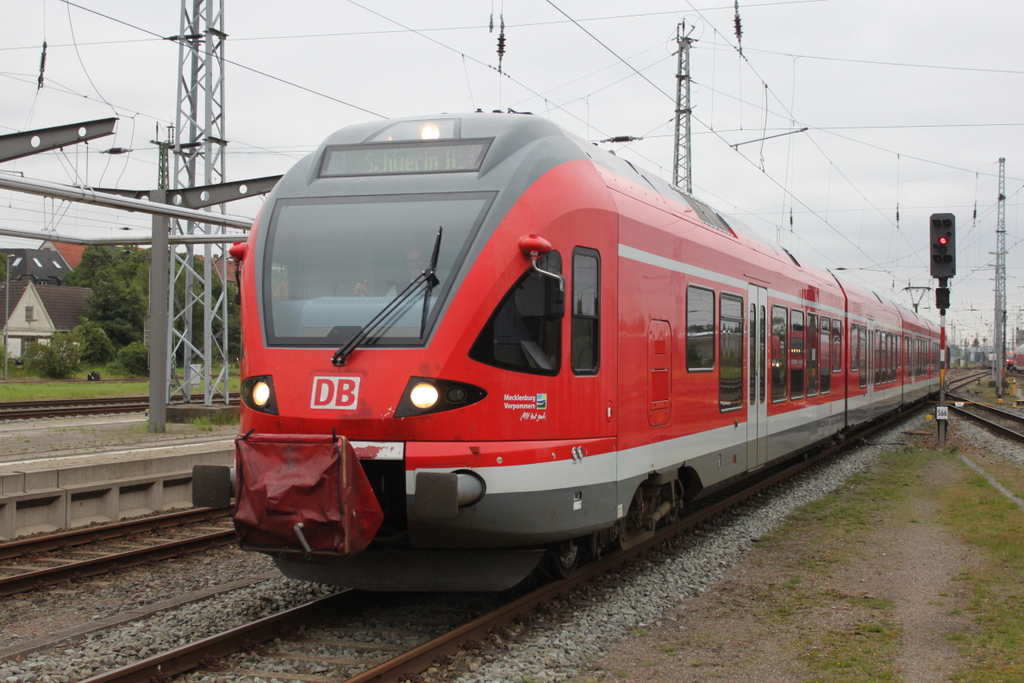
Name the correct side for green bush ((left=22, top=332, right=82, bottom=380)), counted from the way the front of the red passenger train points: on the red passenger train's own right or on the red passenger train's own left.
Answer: on the red passenger train's own right

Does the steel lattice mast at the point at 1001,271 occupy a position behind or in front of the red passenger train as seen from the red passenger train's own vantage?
behind

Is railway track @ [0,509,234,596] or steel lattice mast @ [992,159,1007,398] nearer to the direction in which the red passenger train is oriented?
the railway track

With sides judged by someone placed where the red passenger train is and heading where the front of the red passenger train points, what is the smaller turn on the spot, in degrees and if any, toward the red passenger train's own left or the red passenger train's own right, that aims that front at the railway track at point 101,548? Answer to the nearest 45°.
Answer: approximately 90° to the red passenger train's own right

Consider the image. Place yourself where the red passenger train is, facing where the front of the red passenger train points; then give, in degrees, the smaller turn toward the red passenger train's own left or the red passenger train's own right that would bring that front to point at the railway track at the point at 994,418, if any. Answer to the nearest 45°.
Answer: approximately 180°

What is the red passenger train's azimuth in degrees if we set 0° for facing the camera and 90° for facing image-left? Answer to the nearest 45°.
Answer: approximately 45°

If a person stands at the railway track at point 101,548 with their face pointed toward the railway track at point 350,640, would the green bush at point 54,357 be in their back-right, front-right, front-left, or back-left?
back-left

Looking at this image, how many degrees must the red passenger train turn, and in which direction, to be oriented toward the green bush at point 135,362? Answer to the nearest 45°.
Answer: approximately 90° to its right
